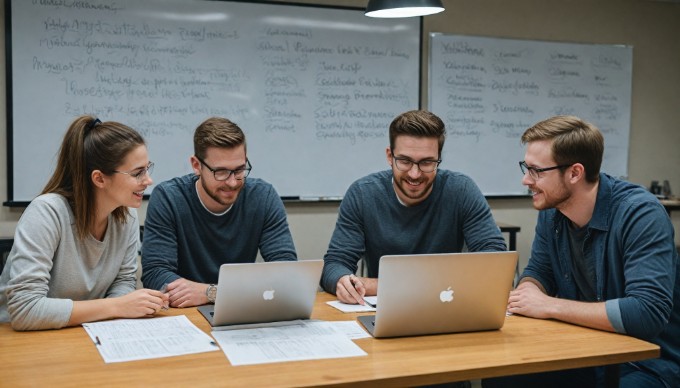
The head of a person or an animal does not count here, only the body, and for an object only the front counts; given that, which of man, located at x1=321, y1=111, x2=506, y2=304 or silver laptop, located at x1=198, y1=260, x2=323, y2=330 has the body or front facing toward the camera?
the man

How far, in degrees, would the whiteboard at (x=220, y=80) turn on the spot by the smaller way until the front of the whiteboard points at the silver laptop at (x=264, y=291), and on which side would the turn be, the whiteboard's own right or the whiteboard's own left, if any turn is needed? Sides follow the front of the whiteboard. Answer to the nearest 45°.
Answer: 0° — it already faces it

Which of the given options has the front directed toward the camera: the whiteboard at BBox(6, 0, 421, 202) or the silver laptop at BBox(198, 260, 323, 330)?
the whiteboard

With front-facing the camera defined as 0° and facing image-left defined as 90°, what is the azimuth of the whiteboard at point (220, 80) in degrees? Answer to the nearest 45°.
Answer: approximately 0°

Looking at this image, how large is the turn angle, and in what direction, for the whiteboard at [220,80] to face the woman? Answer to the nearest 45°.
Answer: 0° — it already faces them

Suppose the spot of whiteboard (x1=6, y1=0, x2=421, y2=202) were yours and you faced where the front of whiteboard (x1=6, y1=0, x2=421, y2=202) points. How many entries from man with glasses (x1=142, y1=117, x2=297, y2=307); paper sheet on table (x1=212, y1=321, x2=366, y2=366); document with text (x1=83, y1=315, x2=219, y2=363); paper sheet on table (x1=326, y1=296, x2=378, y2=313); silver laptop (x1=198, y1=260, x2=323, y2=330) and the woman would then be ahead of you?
6

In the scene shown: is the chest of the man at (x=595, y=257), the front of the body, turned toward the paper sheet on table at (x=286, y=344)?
yes

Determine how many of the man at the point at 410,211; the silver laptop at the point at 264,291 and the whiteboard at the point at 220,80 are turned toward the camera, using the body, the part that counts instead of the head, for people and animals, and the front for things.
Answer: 2

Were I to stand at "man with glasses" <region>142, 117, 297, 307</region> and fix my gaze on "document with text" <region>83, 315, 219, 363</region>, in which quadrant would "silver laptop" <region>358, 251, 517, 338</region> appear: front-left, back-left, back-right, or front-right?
front-left

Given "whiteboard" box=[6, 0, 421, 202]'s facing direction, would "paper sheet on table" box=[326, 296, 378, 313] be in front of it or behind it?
in front

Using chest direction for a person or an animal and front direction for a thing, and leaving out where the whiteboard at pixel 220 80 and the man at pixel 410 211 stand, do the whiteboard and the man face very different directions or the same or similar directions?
same or similar directions

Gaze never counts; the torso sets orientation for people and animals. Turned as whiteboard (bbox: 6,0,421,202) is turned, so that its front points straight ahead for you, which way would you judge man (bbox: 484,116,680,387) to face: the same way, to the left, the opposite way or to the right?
to the right

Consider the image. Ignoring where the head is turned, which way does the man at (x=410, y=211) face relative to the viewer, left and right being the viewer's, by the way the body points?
facing the viewer

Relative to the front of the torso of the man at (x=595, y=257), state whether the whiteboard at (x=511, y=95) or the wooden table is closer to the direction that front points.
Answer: the wooden table

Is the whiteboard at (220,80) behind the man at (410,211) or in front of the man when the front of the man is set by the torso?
behind

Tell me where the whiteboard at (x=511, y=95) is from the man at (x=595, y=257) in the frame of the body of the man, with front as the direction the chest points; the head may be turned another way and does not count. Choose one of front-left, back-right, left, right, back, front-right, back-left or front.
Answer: back-right

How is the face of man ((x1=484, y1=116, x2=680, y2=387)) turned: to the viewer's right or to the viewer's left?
to the viewer's left
